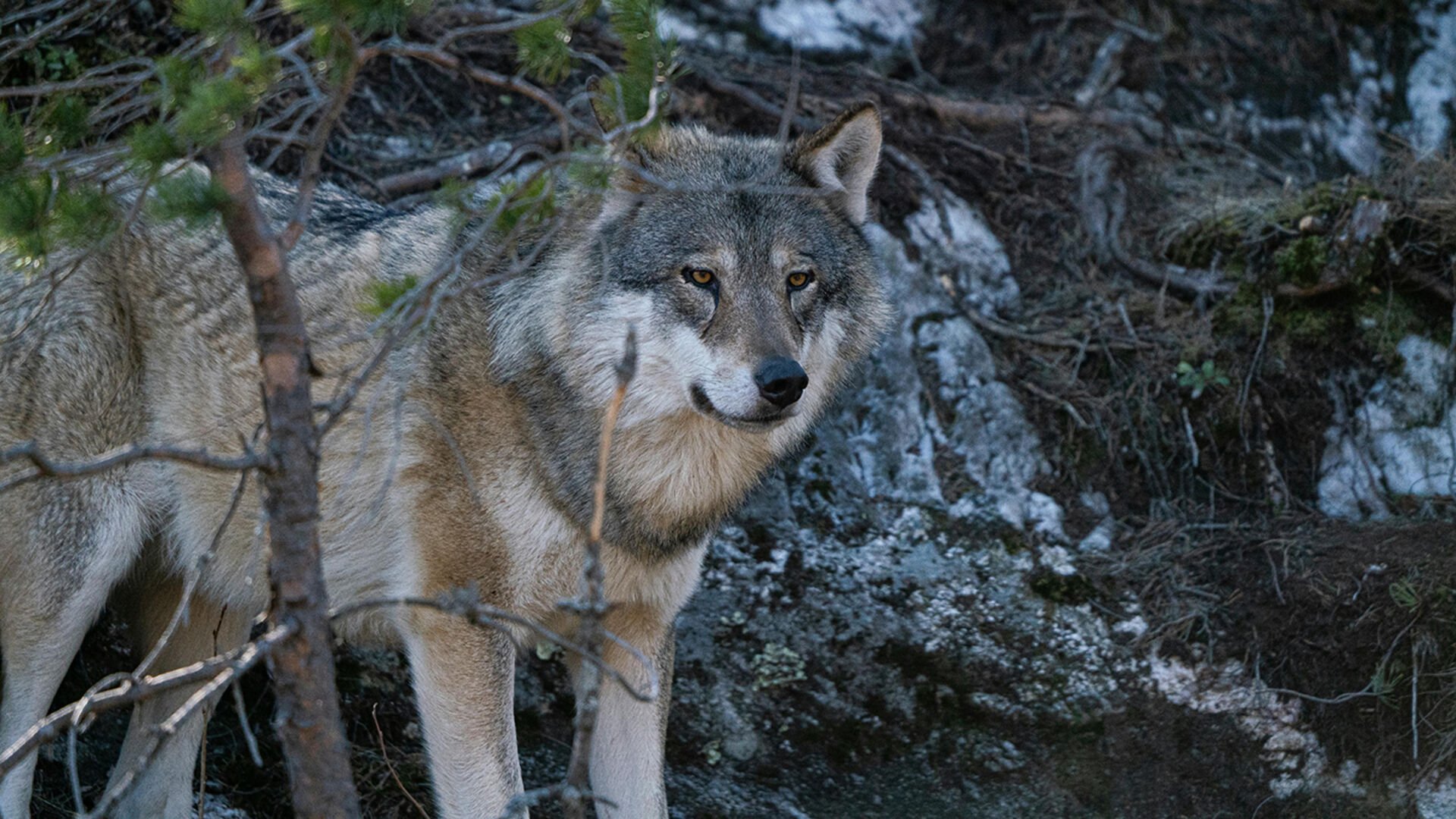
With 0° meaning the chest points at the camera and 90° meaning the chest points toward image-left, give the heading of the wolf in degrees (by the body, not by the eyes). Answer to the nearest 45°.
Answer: approximately 315°

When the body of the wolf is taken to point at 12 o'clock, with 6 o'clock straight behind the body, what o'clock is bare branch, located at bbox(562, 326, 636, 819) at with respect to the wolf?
The bare branch is roughly at 1 o'clock from the wolf.

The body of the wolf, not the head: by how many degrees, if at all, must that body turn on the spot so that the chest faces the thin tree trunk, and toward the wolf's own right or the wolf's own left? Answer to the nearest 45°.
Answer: approximately 45° to the wolf's own right

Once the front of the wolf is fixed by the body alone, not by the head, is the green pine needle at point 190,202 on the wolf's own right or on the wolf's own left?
on the wolf's own right

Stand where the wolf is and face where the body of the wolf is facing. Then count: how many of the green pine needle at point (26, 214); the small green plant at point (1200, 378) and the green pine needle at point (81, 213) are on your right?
2
